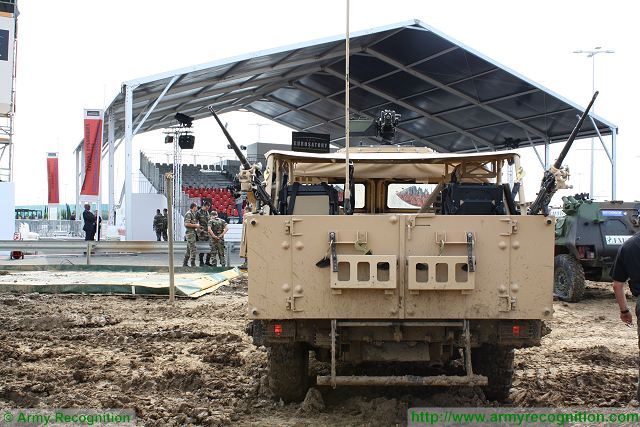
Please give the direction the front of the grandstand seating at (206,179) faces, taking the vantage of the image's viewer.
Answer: facing the viewer

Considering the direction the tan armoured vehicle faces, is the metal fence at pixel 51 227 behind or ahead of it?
ahead

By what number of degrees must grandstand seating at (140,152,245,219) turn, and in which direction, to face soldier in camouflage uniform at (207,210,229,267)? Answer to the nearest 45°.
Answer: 0° — it already faces them

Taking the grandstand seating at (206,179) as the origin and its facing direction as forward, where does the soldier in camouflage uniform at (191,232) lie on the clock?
The soldier in camouflage uniform is roughly at 12 o'clock from the grandstand seating.

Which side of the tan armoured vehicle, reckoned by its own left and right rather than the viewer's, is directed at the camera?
back

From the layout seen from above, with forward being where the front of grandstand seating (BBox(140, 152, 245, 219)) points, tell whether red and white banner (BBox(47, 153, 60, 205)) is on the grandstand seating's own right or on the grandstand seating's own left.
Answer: on the grandstand seating's own right

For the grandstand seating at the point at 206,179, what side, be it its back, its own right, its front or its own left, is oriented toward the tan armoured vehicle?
front

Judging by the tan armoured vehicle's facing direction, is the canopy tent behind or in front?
in front

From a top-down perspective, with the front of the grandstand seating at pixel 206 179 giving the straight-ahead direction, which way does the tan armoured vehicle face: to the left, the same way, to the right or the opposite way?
the opposite way

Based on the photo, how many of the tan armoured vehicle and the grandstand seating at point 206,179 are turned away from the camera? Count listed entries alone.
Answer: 1
